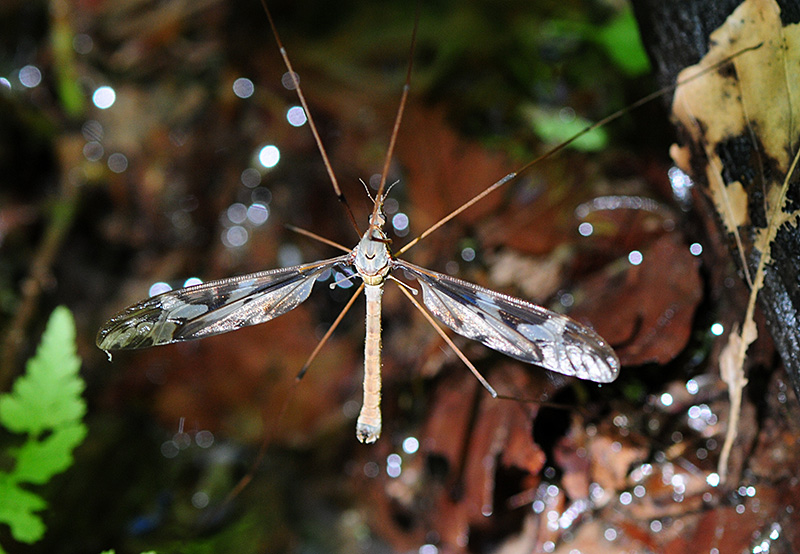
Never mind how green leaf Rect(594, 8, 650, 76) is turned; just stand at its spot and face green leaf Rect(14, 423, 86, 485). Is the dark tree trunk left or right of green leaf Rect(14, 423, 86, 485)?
left

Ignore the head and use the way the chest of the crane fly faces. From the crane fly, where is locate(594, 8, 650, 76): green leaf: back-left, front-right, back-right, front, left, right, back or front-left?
front-right

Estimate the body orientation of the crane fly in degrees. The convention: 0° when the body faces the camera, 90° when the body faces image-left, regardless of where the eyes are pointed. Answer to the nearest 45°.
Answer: approximately 180°
